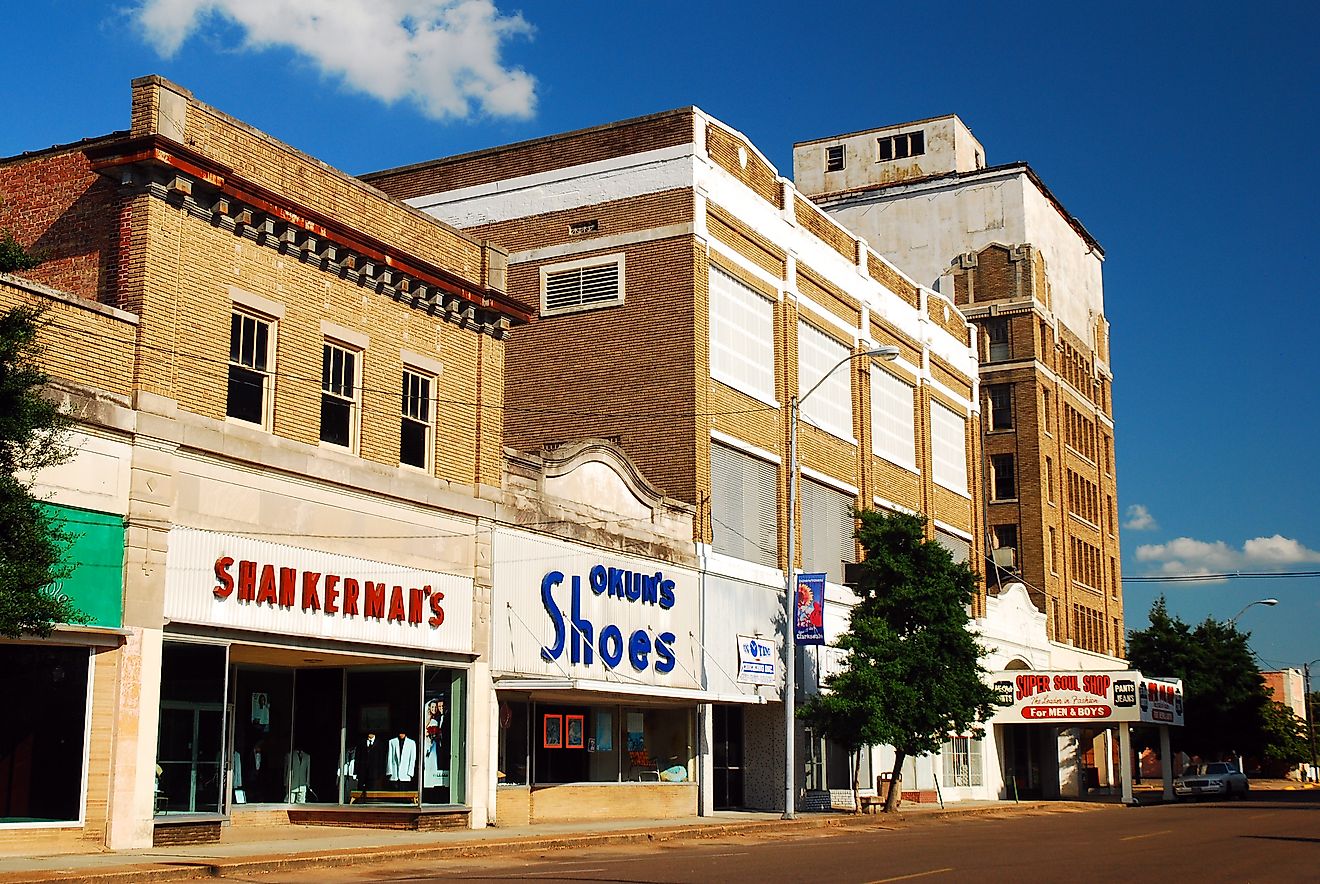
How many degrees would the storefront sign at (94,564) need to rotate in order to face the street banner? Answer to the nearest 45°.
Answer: approximately 90° to its left

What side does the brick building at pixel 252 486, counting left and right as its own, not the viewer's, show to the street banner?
left

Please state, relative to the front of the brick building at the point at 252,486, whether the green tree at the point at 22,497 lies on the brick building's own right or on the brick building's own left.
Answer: on the brick building's own right

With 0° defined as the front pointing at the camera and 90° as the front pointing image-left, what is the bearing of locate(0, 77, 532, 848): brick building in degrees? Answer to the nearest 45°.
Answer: approximately 315°

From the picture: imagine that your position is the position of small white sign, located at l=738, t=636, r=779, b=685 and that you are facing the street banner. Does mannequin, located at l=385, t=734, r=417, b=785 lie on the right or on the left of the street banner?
right

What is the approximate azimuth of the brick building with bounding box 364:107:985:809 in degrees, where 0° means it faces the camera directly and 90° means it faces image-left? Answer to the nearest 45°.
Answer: approximately 315°

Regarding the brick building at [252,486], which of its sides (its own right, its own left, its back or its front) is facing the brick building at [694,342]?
left

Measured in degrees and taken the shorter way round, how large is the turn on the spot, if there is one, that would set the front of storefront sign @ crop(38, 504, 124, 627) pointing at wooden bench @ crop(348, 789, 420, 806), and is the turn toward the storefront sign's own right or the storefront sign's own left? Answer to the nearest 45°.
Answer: approximately 90° to the storefront sign's own left

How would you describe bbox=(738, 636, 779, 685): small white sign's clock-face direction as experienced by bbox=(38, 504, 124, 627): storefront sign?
The small white sign is roughly at 9 o'clock from the storefront sign.

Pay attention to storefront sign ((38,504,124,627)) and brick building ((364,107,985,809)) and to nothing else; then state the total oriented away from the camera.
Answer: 0

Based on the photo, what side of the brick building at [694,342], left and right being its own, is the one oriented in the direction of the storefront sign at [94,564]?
right

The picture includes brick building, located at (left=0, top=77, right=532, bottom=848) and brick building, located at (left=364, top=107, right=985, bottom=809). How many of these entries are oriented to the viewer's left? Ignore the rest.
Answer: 0

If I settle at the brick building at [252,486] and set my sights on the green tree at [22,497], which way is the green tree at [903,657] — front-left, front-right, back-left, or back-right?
back-left
